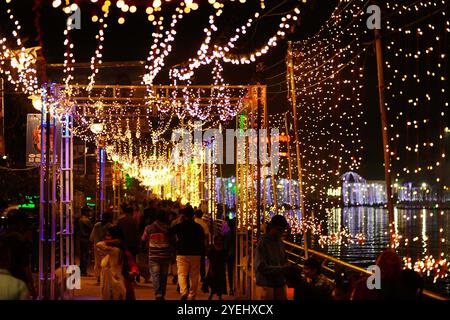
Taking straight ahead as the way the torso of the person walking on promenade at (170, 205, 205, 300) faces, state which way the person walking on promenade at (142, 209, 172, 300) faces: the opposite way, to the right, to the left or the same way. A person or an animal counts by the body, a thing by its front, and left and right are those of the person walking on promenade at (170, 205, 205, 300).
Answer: the same way

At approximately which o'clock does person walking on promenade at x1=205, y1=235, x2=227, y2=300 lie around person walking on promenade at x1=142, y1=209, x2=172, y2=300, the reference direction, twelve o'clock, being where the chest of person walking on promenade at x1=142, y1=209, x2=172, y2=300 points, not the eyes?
person walking on promenade at x1=205, y1=235, x2=227, y2=300 is roughly at 2 o'clock from person walking on promenade at x1=142, y1=209, x2=172, y2=300.

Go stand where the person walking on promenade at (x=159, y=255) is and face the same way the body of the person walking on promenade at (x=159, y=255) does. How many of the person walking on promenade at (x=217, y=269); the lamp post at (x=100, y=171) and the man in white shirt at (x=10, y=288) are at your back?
1

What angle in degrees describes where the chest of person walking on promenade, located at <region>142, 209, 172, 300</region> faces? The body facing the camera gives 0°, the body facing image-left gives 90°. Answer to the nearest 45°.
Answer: approximately 180°

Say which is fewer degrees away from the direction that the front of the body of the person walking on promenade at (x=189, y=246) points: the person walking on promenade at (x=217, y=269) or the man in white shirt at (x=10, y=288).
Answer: the person walking on promenade

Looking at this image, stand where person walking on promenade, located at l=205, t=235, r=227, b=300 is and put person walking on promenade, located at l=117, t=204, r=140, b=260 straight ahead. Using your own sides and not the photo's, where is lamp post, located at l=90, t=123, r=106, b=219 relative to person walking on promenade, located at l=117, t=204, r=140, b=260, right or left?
right
